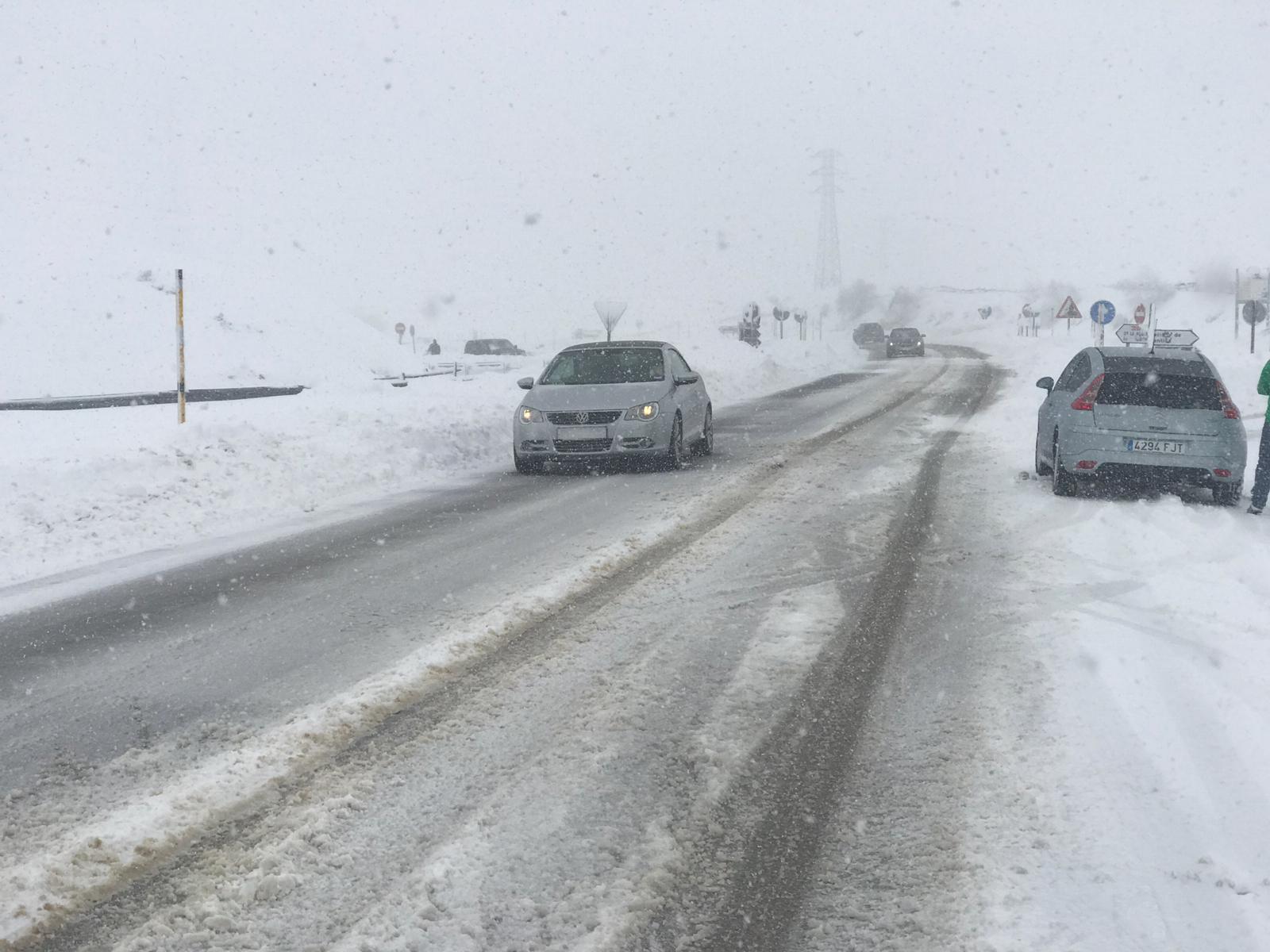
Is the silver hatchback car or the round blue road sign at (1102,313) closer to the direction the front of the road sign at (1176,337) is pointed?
the silver hatchback car

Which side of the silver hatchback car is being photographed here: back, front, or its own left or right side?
back

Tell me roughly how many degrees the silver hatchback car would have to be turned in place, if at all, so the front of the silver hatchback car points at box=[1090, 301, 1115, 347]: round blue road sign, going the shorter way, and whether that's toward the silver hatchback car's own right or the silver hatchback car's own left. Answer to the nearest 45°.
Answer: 0° — it already faces it

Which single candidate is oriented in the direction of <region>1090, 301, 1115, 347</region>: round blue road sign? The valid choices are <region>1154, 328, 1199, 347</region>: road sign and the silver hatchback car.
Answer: the silver hatchback car

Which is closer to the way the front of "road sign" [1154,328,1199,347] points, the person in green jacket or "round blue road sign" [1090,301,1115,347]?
the person in green jacket

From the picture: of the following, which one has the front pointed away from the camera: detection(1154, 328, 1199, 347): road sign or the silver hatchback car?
the silver hatchback car

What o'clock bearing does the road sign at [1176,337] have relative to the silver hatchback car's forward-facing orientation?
The road sign is roughly at 12 o'clock from the silver hatchback car.

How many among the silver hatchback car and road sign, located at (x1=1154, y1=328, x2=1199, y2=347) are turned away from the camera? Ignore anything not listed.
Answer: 1

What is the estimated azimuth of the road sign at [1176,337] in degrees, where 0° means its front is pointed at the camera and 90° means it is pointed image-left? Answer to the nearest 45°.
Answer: approximately 0°

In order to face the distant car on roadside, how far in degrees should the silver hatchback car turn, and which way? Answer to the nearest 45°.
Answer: approximately 45° to its left

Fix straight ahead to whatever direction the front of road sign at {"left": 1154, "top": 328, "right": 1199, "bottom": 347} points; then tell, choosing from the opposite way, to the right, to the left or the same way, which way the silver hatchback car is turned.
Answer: the opposite way
